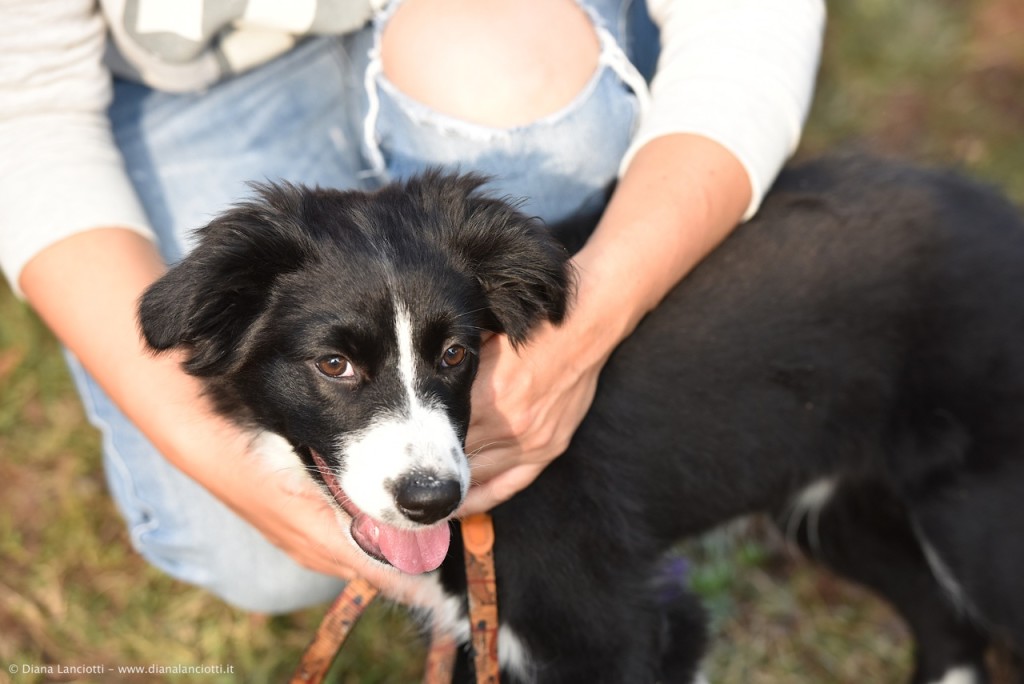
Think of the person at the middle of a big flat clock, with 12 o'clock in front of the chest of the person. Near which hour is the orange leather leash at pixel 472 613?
The orange leather leash is roughly at 11 o'clock from the person.

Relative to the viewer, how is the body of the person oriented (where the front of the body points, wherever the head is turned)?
toward the camera

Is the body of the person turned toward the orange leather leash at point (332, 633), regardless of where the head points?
yes
